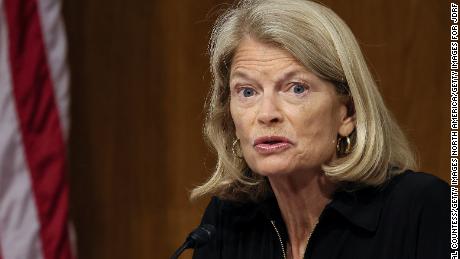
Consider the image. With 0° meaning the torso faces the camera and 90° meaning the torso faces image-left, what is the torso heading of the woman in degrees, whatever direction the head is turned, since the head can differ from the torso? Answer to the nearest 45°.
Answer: approximately 45°

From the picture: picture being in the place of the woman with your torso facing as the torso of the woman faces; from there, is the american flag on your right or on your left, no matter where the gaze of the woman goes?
on your right
